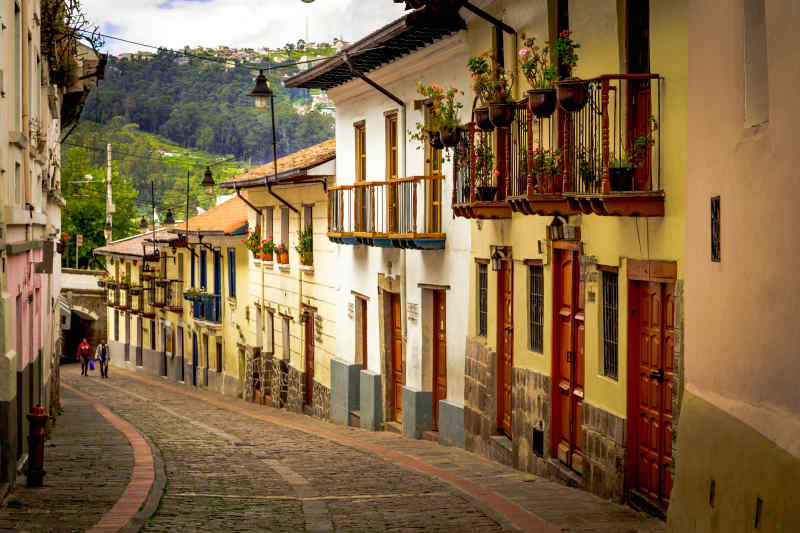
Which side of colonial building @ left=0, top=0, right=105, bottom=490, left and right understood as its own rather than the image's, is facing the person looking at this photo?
right

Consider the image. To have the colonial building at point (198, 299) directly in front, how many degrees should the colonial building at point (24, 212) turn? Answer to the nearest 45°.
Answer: approximately 90° to its left

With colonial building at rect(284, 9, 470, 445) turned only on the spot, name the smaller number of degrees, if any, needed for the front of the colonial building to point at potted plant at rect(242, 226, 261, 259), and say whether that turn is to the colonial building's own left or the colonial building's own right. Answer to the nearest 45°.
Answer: approximately 135° to the colonial building's own right

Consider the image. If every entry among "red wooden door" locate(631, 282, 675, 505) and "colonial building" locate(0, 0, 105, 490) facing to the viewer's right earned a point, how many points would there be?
1

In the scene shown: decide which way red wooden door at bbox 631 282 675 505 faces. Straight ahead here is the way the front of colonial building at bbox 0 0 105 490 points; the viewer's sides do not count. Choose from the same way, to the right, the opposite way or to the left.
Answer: the opposite way

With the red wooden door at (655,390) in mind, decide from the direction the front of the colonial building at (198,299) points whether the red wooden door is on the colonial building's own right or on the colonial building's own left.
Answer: on the colonial building's own left

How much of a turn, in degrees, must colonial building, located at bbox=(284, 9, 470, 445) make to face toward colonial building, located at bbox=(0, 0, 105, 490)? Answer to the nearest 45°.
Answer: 0° — it already faces it

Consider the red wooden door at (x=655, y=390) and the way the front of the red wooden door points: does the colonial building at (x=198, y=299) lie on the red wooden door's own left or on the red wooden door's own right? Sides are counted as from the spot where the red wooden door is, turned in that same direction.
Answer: on the red wooden door's own right

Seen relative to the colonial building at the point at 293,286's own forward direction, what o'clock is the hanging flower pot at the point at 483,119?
The hanging flower pot is roughly at 10 o'clock from the colonial building.

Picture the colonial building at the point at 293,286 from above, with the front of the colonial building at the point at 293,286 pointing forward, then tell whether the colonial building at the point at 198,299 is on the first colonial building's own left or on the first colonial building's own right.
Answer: on the first colonial building's own right

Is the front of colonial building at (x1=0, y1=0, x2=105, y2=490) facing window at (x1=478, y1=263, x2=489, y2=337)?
yes

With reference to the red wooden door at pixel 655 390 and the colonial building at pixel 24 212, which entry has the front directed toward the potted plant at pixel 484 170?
the colonial building

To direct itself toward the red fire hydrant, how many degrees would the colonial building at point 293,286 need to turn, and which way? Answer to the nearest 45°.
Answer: approximately 45° to its left

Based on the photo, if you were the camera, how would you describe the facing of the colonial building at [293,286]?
facing the viewer and to the left of the viewer

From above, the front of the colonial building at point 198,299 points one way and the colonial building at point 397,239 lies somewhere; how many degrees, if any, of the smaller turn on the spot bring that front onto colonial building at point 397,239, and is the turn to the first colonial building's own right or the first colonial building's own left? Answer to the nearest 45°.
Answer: approximately 45° to the first colonial building's own left

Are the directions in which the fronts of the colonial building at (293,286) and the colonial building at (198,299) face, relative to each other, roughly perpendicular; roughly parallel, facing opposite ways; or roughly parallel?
roughly parallel
